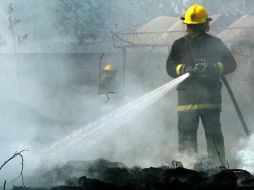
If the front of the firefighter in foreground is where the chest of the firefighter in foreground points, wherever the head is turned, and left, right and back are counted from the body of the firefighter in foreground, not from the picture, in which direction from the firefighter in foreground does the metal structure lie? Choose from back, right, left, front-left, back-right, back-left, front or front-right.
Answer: back

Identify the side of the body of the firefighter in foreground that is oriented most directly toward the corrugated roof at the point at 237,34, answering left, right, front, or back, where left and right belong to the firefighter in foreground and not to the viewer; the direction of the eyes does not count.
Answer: back

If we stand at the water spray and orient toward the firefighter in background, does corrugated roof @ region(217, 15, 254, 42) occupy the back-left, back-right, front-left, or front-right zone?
front-right

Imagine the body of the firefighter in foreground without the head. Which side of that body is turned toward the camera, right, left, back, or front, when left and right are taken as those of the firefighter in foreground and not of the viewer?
front
